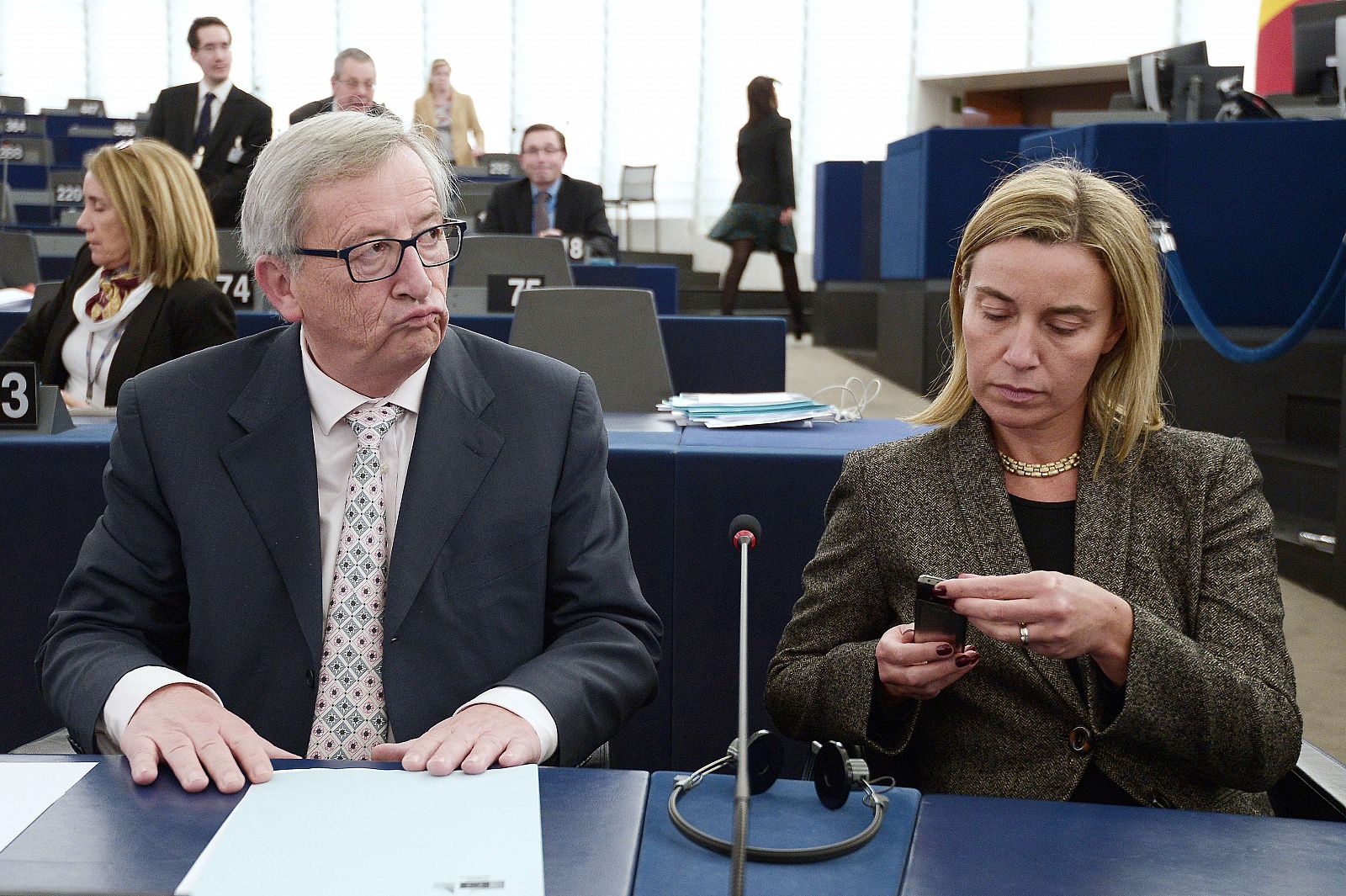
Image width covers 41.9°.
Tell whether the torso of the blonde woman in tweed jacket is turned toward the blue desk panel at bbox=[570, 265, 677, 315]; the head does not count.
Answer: no

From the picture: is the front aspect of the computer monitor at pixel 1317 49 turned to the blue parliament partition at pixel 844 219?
no

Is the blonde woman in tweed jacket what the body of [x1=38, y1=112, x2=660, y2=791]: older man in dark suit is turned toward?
no

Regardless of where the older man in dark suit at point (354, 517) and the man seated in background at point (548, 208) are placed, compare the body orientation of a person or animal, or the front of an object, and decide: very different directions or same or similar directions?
same or similar directions

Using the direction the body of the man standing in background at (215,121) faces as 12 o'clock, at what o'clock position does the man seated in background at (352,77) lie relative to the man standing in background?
The man seated in background is roughly at 10 o'clock from the man standing in background.

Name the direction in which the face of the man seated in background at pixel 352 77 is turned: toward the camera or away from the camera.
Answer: toward the camera

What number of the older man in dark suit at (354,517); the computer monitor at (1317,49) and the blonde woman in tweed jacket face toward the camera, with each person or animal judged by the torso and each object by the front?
2

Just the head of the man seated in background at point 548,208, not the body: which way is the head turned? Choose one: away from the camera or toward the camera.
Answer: toward the camera

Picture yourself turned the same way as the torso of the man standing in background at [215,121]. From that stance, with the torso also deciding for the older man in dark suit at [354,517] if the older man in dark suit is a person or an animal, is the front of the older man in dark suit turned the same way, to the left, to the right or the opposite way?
the same way

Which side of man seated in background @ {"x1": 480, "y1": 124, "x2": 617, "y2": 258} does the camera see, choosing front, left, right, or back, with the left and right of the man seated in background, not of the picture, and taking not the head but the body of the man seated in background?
front

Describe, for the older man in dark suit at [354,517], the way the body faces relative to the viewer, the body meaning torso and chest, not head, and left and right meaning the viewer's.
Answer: facing the viewer

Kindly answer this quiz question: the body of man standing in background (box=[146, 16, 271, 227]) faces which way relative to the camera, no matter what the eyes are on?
toward the camera

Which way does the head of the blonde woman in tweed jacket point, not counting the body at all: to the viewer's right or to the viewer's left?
to the viewer's left

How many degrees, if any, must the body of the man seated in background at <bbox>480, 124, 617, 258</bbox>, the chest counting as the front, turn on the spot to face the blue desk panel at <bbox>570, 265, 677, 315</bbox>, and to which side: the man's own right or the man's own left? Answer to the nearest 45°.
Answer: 0° — they already face it

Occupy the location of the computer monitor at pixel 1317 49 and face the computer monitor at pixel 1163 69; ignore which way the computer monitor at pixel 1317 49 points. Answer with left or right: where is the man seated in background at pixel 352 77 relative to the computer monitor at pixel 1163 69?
left
